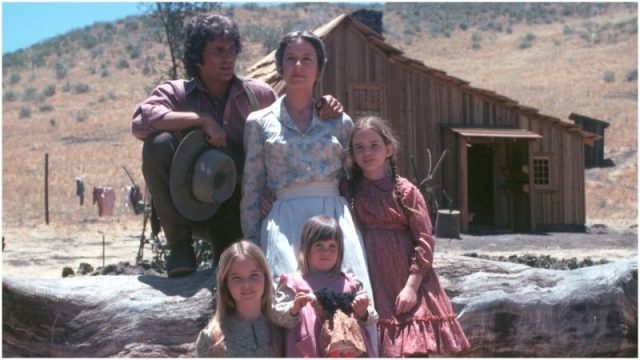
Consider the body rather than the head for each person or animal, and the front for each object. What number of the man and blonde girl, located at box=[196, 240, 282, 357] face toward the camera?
2

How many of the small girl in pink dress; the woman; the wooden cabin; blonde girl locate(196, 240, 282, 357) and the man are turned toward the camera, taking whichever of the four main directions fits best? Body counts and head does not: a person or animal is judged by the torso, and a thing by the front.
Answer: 5

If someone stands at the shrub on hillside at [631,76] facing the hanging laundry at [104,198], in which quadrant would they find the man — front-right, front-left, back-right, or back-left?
front-left

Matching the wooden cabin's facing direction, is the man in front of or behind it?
in front

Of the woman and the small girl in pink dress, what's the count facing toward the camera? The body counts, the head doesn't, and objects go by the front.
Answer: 2

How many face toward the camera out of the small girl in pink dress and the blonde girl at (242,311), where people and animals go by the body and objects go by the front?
2

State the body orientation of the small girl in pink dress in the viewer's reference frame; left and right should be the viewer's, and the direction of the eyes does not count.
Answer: facing the viewer

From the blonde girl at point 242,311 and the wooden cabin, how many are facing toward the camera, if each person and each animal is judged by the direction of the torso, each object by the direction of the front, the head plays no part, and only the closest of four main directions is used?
2

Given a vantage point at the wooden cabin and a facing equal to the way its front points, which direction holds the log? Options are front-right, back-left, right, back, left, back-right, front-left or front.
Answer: front

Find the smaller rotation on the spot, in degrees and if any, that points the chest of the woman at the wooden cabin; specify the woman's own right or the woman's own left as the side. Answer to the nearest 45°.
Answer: approximately 180°

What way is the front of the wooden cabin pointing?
toward the camera
